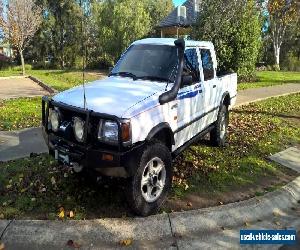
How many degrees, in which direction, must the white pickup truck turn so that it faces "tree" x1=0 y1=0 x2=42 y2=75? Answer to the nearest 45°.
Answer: approximately 135° to its right

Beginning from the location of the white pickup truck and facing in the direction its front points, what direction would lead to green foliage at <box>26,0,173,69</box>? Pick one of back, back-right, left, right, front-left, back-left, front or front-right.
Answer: back-right

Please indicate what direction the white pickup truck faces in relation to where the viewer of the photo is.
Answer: facing the viewer and to the left of the viewer

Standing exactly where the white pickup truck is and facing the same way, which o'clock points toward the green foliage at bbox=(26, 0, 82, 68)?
The green foliage is roughly at 4 o'clock from the white pickup truck.

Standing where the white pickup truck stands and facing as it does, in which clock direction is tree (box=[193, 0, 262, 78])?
The tree is roughly at 5 o'clock from the white pickup truck.

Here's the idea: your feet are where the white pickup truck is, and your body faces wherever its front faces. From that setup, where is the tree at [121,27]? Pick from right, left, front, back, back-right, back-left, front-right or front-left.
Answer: back-right
